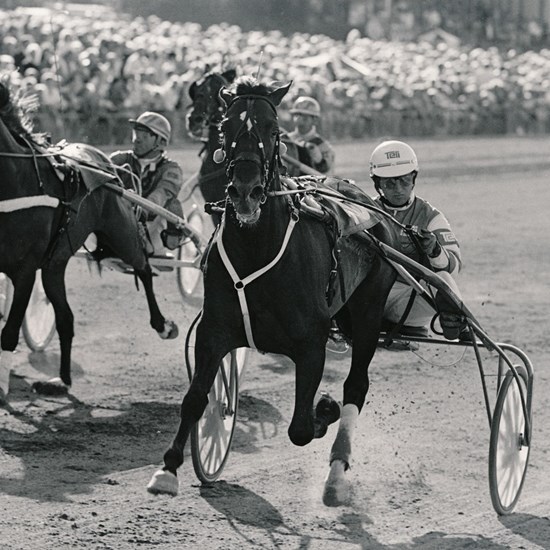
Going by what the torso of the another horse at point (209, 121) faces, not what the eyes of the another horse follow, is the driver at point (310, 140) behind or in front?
behind

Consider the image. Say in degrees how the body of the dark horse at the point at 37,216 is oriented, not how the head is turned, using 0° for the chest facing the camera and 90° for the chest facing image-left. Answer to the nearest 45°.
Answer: approximately 45°

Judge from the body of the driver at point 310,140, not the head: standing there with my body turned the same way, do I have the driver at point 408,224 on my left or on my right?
on my left

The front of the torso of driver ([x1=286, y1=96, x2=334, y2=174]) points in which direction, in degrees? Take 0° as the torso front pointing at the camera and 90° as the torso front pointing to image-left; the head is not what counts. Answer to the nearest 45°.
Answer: approximately 45°

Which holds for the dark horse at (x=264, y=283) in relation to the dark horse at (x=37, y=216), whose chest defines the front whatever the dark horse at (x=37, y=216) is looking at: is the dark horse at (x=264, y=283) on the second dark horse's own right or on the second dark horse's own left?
on the second dark horse's own left
